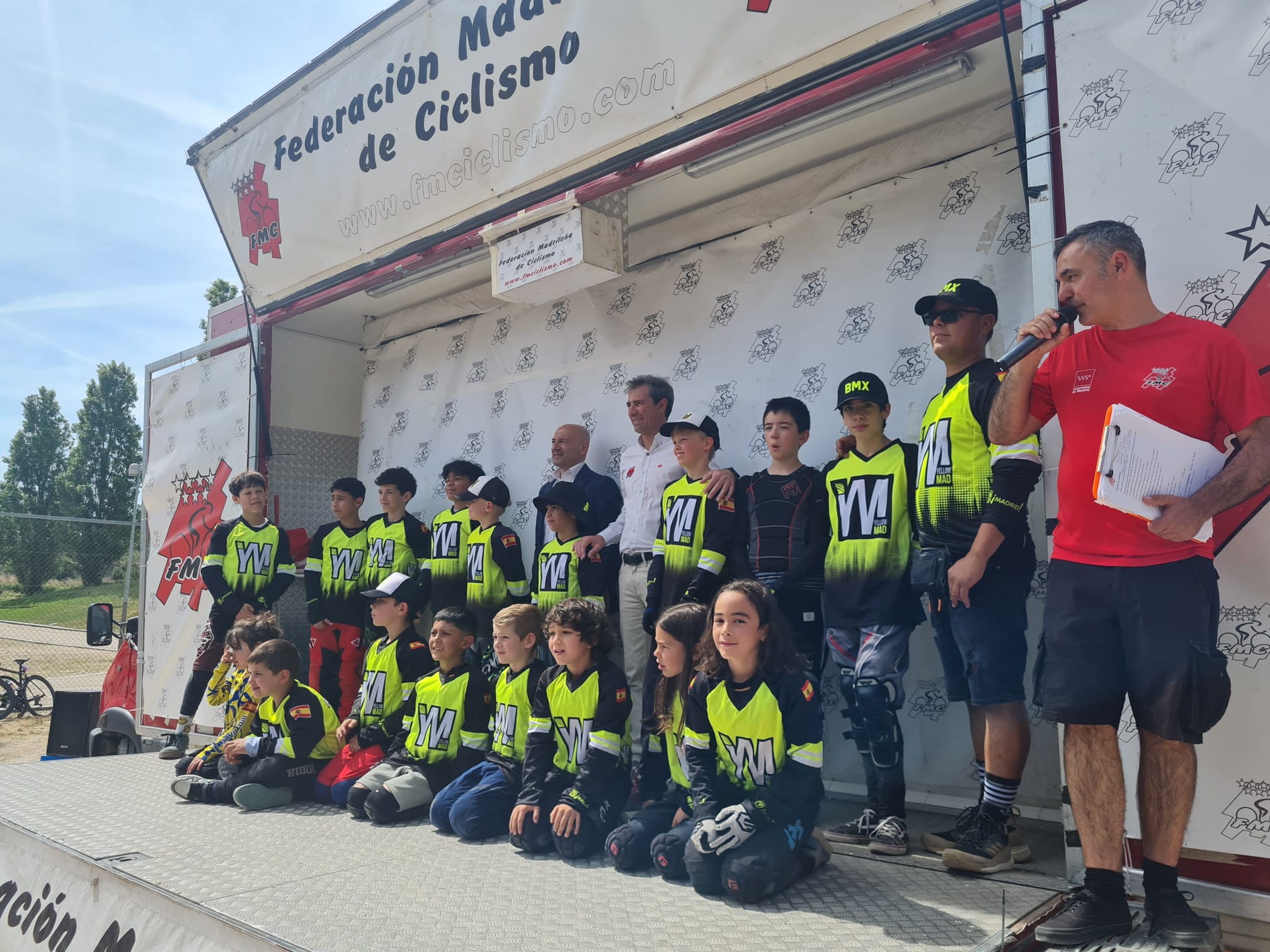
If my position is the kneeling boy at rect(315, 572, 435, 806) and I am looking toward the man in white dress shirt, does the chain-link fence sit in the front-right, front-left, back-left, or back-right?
back-left

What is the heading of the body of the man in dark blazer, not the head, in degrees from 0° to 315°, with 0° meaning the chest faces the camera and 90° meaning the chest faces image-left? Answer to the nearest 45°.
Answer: approximately 45°

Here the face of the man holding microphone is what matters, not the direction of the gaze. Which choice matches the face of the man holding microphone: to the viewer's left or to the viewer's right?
to the viewer's left

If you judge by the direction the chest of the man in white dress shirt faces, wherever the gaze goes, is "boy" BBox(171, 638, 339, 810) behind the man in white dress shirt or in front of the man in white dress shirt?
in front

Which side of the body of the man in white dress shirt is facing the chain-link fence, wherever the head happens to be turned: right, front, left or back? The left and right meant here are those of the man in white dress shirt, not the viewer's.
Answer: right

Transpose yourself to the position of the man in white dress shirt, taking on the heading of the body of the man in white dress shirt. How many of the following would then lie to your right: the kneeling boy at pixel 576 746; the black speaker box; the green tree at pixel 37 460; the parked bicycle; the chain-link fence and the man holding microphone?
4

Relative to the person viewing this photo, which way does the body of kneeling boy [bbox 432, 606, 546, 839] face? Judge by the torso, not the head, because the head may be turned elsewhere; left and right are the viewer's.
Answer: facing the viewer and to the left of the viewer

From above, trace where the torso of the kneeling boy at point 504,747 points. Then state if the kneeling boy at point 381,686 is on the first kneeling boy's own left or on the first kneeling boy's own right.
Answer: on the first kneeling boy's own right
